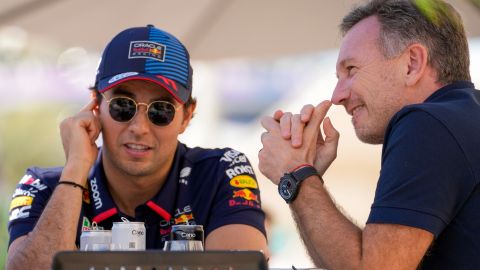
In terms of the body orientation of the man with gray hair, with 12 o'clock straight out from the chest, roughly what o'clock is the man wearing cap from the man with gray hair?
The man wearing cap is roughly at 1 o'clock from the man with gray hair.

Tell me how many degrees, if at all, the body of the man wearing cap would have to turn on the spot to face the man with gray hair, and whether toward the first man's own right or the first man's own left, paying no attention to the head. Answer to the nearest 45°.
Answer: approximately 45° to the first man's own left

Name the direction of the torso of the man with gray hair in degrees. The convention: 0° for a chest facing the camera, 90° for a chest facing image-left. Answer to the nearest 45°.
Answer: approximately 90°

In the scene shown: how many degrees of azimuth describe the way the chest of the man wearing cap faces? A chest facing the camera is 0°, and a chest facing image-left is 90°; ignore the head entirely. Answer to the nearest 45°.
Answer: approximately 0°

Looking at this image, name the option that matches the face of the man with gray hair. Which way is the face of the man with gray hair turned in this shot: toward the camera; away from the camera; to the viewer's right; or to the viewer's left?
to the viewer's left

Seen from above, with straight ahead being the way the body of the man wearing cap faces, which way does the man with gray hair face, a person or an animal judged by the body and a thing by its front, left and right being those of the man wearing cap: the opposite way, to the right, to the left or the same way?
to the right
